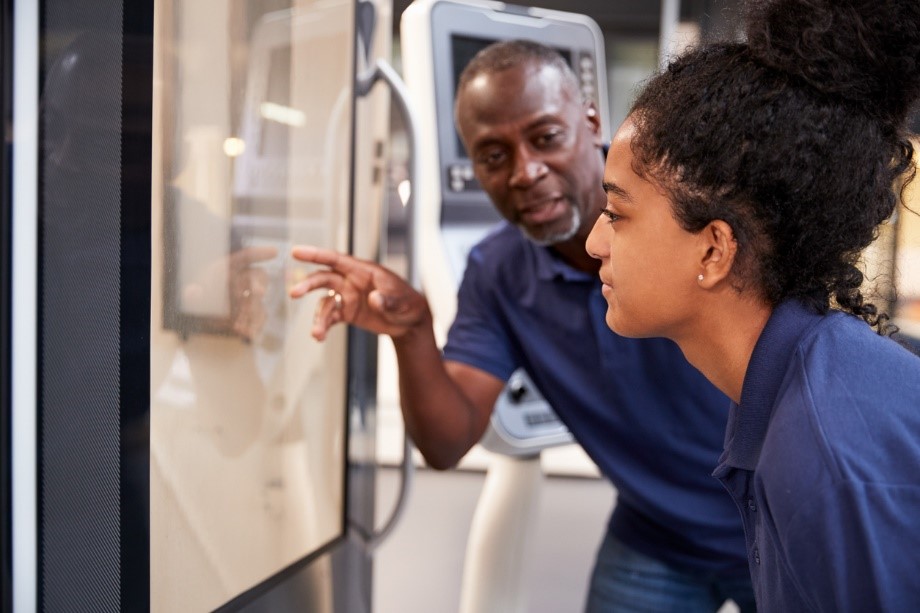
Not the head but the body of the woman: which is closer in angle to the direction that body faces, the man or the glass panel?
the glass panel

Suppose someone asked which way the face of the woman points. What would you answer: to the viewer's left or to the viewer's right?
to the viewer's left

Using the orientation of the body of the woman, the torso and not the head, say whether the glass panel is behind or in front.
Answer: in front

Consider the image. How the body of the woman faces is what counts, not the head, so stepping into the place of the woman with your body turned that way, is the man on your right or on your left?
on your right

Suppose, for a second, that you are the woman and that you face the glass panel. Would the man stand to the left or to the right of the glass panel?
right

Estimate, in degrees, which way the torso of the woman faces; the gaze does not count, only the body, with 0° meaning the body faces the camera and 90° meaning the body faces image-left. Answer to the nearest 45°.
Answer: approximately 90°
